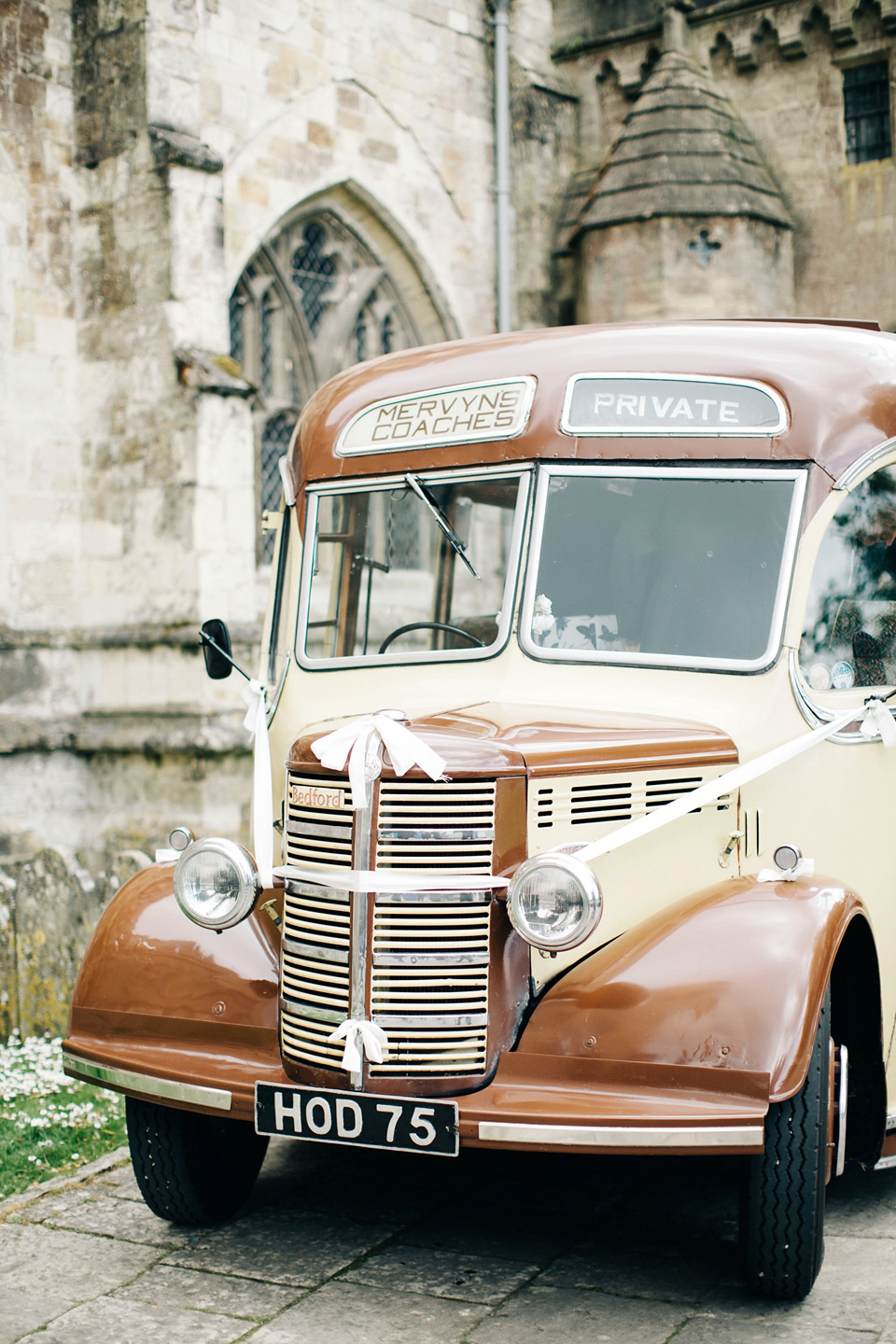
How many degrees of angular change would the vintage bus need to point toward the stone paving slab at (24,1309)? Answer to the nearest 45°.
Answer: approximately 45° to its right

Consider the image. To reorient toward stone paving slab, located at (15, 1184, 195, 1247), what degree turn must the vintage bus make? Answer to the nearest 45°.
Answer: approximately 45° to its right

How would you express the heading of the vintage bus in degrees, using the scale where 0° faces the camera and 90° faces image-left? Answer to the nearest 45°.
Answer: approximately 45°
